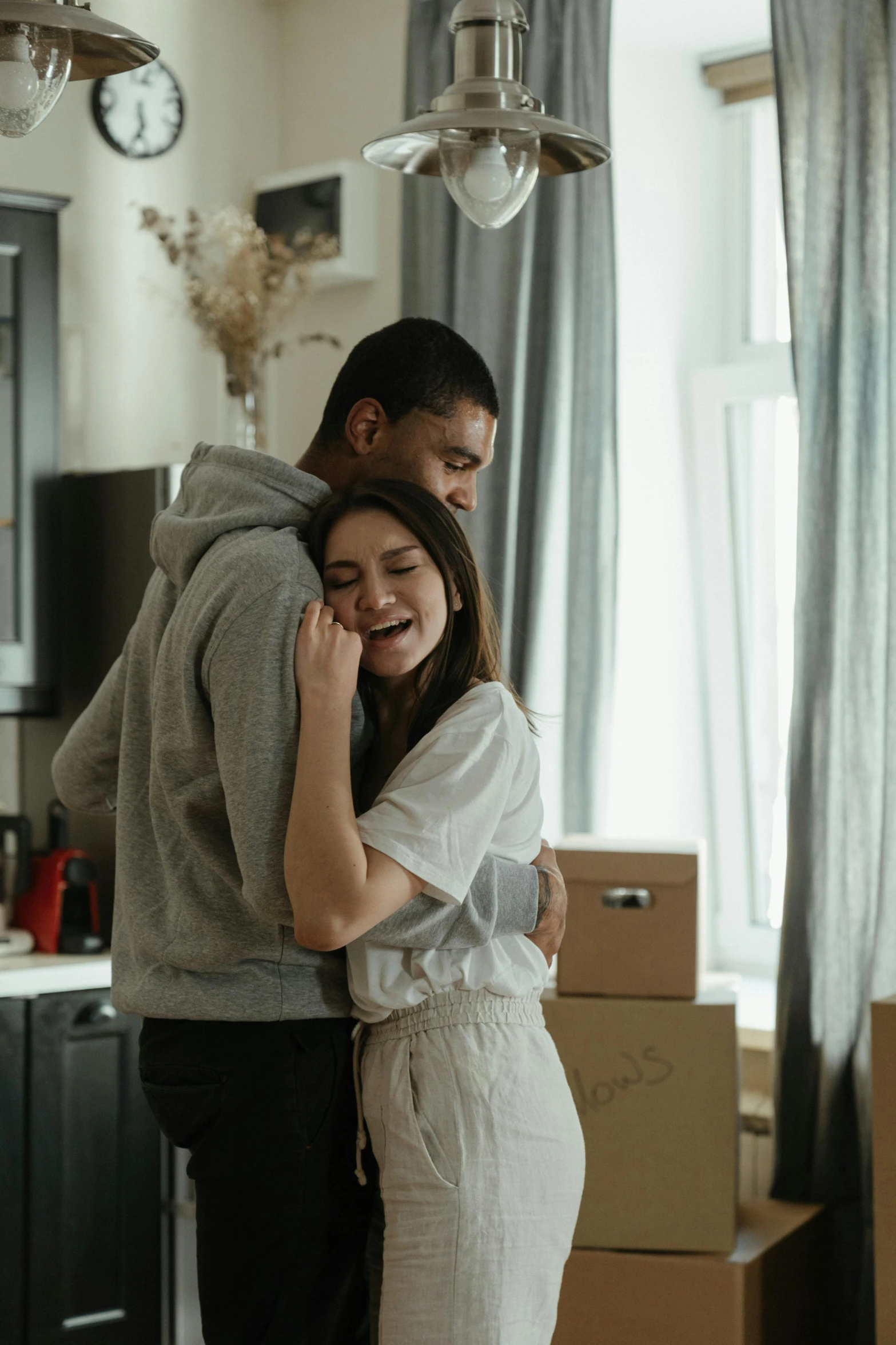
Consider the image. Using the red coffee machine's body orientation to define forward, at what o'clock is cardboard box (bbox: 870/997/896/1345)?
The cardboard box is roughly at 12 o'clock from the red coffee machine.

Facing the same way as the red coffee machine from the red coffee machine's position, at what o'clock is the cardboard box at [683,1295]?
The cardboard box is roughly at 12 o'clock from the red coffee machine.

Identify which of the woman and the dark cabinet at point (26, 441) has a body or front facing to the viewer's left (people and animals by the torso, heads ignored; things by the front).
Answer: the woman

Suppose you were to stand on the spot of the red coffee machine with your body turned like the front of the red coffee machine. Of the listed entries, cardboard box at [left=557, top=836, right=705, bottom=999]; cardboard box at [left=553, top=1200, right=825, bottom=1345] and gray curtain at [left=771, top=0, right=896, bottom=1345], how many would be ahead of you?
3

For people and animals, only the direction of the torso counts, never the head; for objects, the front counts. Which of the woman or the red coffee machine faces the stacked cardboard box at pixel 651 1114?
the red coffee machine

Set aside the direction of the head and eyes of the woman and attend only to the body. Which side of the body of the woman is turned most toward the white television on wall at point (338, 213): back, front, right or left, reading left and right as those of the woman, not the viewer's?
right

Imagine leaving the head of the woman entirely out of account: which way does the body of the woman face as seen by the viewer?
to the viewer's left

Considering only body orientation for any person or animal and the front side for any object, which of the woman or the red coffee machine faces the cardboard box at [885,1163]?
the red coffee machine
